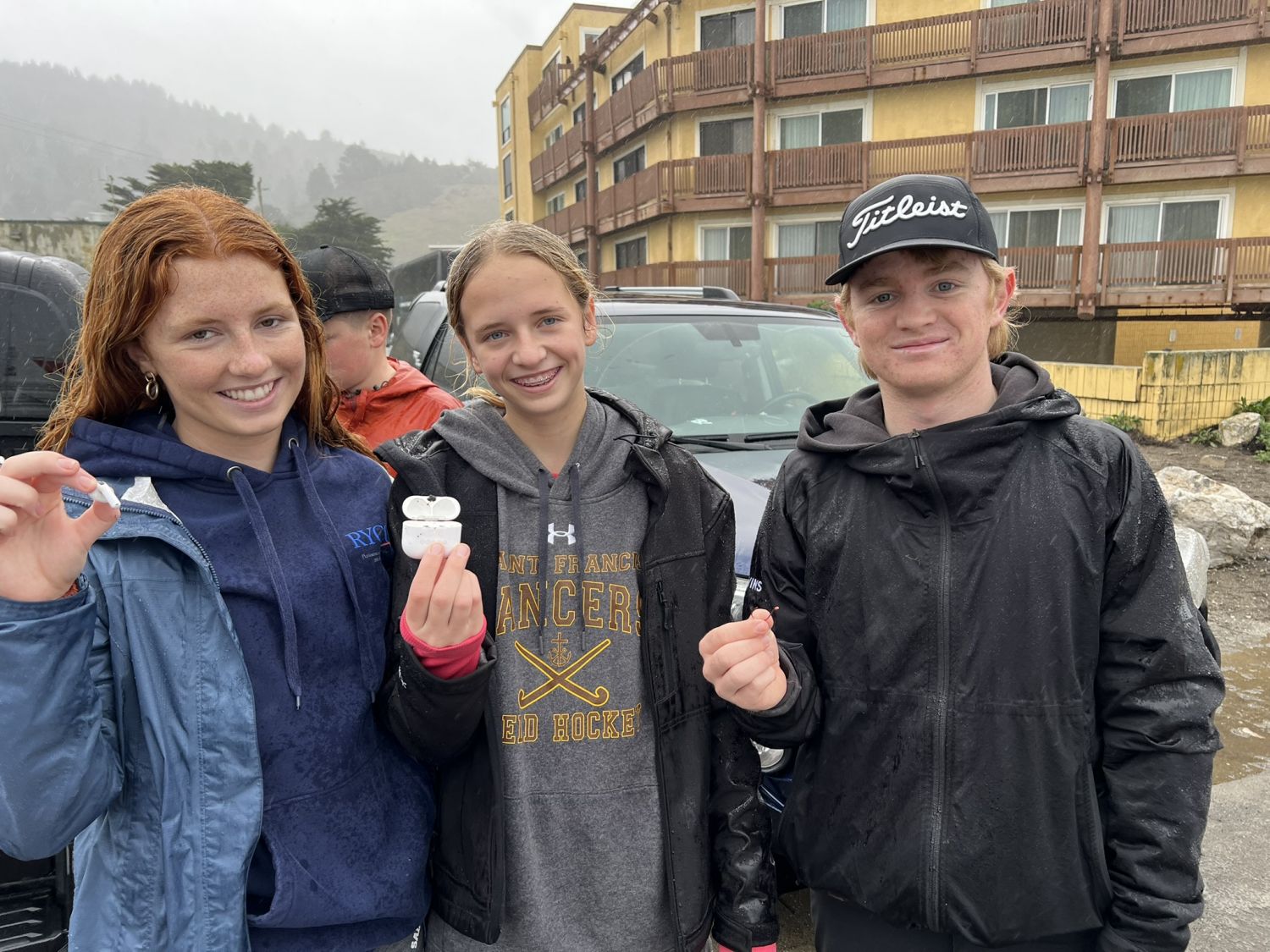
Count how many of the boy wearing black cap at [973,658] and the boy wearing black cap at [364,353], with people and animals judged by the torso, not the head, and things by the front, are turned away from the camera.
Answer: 0

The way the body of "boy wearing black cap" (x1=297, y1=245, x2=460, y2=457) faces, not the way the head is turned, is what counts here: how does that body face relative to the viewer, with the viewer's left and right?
facing the viewer and to the left of the viewer

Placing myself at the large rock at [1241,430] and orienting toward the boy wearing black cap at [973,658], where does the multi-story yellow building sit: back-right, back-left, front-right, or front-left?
back-right

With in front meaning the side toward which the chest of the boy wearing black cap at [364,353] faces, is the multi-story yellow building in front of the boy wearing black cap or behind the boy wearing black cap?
behind

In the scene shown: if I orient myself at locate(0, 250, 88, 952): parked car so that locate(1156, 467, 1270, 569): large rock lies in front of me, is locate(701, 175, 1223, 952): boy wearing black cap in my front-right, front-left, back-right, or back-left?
front-right

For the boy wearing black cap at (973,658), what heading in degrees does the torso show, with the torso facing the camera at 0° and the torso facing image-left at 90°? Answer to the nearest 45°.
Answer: approximately 0°

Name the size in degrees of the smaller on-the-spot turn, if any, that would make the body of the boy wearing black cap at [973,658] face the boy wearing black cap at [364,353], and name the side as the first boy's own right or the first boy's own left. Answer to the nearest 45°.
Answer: approximately 135° to the first boy's own right

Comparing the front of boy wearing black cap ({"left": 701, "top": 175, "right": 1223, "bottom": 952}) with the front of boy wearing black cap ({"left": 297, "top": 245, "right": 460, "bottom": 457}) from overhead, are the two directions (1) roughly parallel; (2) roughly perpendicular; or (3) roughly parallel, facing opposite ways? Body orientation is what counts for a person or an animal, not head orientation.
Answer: roughly perpendicular
